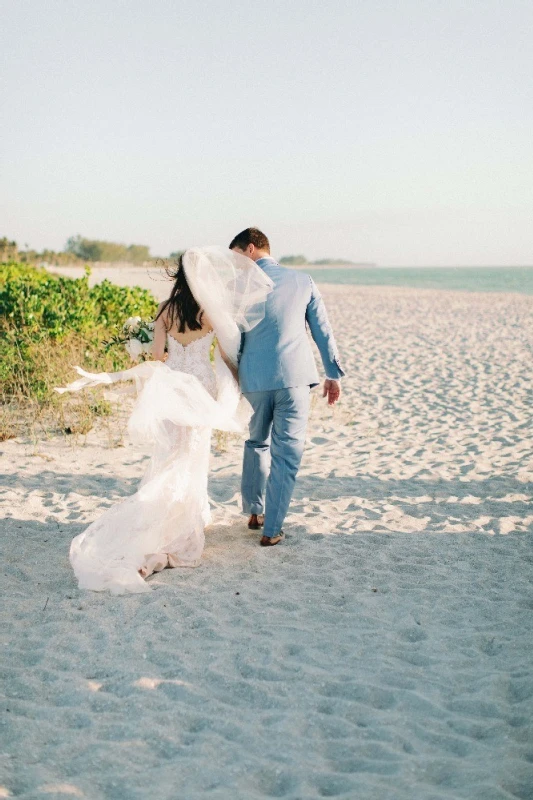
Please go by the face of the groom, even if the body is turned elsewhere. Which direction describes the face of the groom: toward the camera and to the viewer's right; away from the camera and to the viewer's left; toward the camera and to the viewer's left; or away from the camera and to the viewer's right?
away from the camera and to the viewer's left

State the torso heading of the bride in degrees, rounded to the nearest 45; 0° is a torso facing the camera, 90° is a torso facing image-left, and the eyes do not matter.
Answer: approximately 180°

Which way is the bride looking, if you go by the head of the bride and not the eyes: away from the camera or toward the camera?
away from the camera
